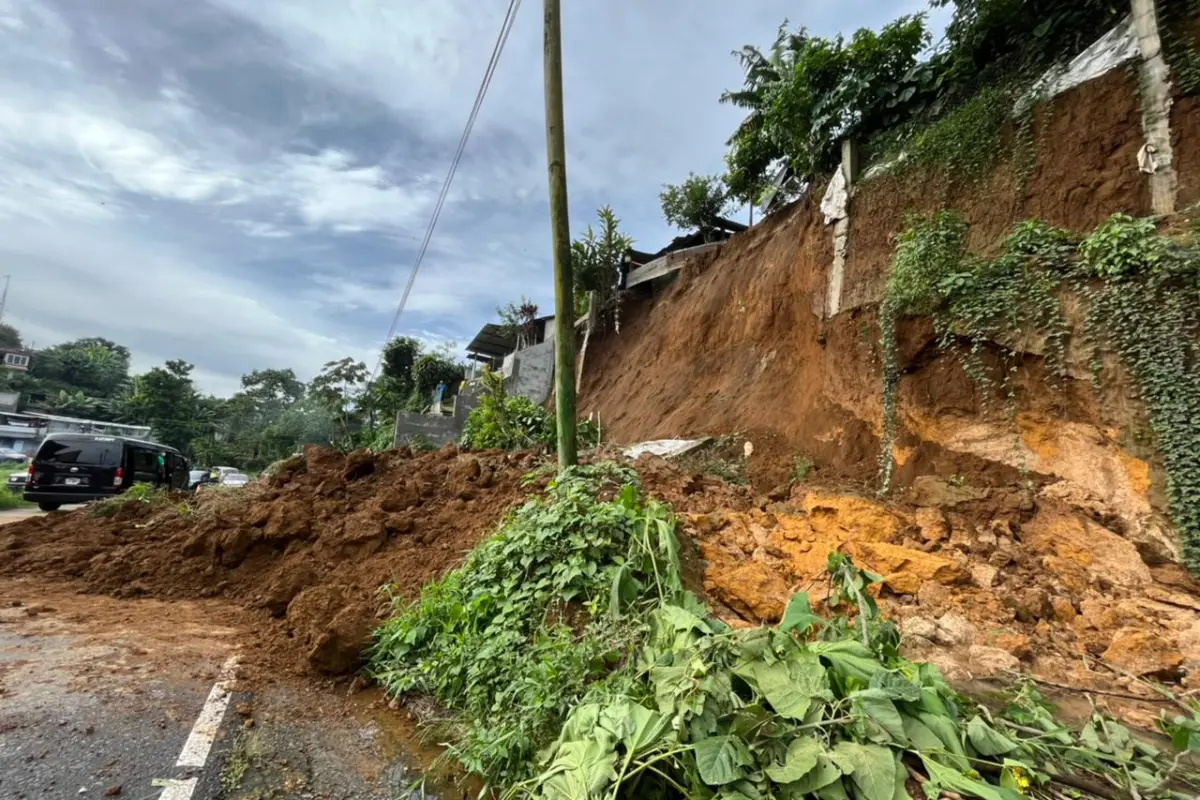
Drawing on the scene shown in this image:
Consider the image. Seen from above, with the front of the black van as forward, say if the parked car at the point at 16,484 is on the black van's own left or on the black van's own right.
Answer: on the black van's own left

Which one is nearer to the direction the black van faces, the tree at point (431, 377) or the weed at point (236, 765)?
the tree

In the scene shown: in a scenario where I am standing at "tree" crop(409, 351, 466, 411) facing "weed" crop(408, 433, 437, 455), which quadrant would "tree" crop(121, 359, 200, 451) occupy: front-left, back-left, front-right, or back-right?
back-right

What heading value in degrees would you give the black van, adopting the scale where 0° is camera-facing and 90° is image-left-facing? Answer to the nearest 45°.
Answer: approximately 225°

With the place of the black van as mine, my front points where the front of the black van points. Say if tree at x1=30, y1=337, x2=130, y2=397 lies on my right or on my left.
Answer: on my left

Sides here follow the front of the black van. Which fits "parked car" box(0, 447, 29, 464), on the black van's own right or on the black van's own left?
on the black van's own left

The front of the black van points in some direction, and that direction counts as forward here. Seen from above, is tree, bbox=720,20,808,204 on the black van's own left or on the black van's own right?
on the black van's own right

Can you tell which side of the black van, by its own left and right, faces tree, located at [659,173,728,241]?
right

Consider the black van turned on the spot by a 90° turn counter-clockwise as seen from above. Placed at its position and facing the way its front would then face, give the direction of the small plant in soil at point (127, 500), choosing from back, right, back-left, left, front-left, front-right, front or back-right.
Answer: back-left

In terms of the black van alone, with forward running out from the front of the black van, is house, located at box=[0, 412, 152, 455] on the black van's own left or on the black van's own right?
on the black van's own left

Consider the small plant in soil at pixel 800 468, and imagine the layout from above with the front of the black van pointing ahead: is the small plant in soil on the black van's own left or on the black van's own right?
on the black van's own right

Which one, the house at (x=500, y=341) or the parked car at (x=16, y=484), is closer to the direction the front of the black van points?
the house

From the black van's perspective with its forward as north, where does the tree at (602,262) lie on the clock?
The tree is roughly at 2 o'clock from the black van.

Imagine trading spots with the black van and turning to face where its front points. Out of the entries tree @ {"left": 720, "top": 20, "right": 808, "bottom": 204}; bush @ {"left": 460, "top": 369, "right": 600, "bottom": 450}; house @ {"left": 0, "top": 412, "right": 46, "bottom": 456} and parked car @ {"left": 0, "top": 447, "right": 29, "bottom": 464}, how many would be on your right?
2
